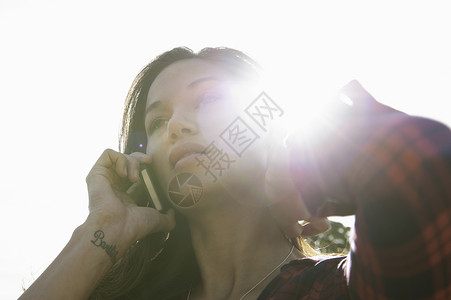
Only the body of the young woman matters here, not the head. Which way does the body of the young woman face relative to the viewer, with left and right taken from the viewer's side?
facing the viewer and to the left of the viewer
